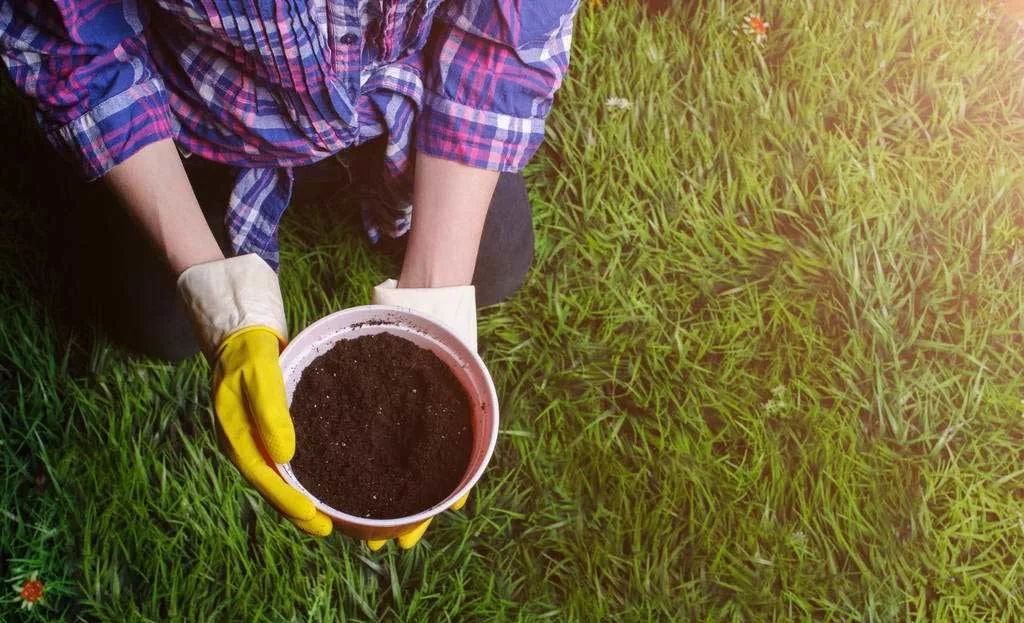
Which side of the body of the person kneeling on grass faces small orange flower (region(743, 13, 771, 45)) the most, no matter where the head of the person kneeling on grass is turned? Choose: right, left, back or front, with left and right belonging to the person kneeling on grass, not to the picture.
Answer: left

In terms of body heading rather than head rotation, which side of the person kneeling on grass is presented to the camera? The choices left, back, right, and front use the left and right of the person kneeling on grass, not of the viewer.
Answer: front

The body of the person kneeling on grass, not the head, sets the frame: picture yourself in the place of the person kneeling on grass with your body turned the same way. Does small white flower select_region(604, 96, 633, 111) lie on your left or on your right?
on your left
